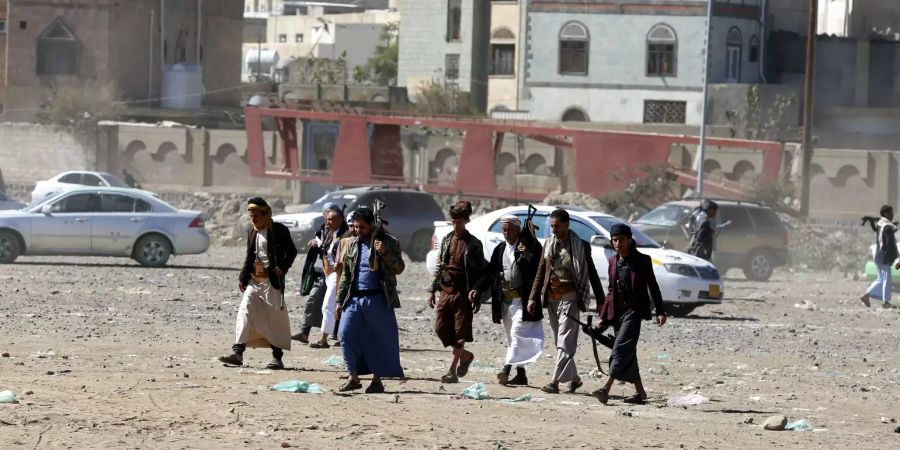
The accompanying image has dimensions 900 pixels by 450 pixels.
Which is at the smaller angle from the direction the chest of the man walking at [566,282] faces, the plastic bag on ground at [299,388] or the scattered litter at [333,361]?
the plastic bag on ground

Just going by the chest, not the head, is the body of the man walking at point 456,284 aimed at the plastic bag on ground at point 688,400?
no

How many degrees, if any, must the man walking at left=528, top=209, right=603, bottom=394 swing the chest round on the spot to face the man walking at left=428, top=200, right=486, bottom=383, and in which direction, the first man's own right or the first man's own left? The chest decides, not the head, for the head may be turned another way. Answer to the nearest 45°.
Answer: approximately 45° to the first man's own right

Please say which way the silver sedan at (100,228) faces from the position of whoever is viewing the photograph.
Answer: facing to the left of the viewer

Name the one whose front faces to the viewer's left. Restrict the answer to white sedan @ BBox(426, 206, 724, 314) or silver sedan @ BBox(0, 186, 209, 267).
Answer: the silver sedan

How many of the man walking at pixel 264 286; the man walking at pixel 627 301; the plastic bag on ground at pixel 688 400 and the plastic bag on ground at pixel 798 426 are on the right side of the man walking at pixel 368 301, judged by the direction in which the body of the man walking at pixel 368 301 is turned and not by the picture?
1

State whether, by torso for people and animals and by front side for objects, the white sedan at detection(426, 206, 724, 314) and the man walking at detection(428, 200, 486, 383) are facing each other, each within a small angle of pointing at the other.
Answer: no

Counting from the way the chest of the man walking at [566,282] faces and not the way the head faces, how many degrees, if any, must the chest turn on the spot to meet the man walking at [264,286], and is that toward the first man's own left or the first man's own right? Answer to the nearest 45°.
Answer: approximately 45° to the first man's own right

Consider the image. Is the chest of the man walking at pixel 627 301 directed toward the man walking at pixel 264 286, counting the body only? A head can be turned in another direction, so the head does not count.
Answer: no

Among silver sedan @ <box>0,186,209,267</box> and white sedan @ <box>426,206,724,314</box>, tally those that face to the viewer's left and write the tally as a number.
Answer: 1

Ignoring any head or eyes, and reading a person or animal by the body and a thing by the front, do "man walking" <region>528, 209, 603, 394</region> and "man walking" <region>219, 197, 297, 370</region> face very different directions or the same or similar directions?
same or similar directions

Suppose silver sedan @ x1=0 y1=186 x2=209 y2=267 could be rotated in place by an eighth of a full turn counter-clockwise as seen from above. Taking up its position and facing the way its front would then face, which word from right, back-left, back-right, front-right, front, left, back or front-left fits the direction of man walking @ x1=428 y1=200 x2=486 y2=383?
front-left

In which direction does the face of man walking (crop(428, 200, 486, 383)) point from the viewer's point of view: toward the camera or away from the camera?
toward the camera

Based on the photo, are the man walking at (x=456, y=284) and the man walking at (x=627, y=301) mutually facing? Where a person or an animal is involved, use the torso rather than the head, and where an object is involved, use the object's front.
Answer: no

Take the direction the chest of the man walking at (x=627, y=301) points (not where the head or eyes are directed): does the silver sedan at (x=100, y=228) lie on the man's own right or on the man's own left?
on the man's own right

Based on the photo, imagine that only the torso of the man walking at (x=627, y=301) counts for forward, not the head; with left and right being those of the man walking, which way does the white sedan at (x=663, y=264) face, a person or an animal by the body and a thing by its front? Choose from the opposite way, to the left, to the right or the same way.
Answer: to the left

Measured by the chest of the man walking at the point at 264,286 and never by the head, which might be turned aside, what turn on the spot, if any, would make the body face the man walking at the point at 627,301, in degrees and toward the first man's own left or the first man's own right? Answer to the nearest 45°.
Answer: approximately 90° to the first man's own left

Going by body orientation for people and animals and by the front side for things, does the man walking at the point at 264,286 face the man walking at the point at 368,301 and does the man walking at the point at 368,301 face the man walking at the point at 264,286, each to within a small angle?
no

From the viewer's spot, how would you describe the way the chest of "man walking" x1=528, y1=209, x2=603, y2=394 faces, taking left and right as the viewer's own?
facing the viewer and to the left of the viewer
